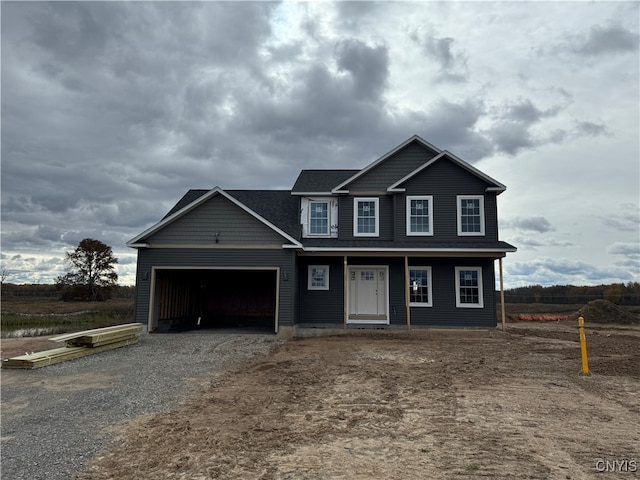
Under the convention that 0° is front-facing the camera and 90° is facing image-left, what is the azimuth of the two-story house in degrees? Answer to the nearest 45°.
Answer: approximately 0°

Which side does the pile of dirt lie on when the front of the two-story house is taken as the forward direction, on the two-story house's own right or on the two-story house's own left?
on the two-story house's own left
